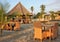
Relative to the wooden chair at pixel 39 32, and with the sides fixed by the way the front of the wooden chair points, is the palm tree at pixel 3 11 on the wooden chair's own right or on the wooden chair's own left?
on the wooden chair's own left
